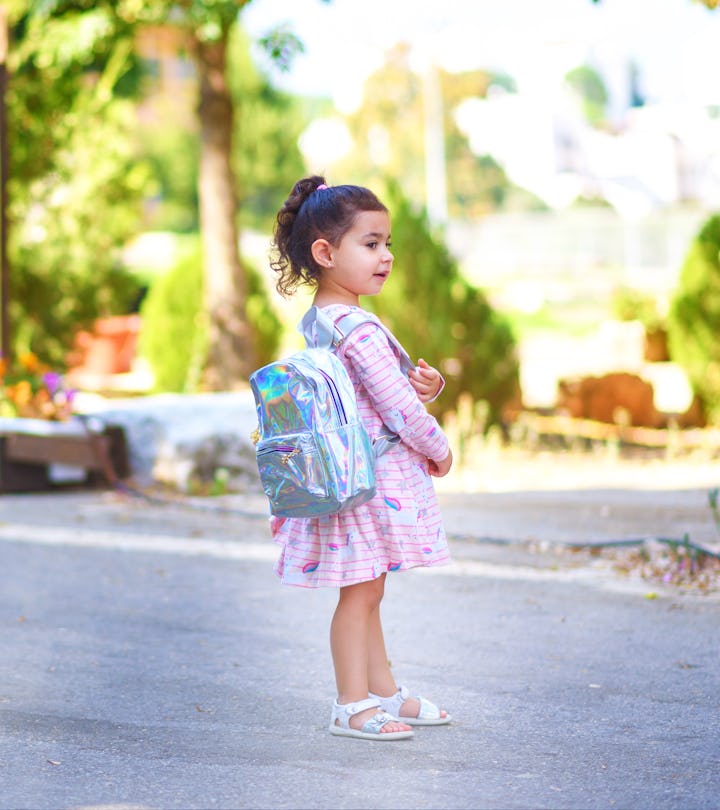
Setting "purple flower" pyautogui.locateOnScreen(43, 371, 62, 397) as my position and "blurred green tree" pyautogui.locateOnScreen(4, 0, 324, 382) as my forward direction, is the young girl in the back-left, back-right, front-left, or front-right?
back-right

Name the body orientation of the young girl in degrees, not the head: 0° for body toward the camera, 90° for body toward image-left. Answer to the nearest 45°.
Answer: approximately 270°

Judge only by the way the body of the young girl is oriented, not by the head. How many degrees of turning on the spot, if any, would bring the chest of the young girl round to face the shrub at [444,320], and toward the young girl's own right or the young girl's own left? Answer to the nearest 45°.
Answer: approximately 90° to the young girl's own left

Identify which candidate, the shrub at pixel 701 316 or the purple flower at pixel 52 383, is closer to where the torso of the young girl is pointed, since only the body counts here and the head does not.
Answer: the shrub

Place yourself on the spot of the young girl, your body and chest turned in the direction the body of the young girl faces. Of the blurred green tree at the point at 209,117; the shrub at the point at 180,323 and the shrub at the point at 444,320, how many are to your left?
3

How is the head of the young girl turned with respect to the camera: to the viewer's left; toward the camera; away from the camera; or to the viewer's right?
to the viewer's right

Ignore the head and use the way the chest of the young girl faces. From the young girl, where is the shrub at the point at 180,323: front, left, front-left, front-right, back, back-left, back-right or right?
left
